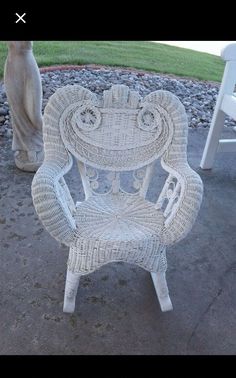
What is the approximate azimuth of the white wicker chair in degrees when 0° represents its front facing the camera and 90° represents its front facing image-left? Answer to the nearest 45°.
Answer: approximately 0°

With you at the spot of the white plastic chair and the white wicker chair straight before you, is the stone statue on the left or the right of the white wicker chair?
right

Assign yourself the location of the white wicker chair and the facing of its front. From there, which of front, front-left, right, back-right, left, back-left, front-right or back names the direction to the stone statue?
back-right

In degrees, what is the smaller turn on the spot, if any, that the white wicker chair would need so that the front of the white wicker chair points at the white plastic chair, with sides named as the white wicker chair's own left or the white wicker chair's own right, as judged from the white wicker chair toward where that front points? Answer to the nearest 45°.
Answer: approximately 135° to the white wicker chair's own left
